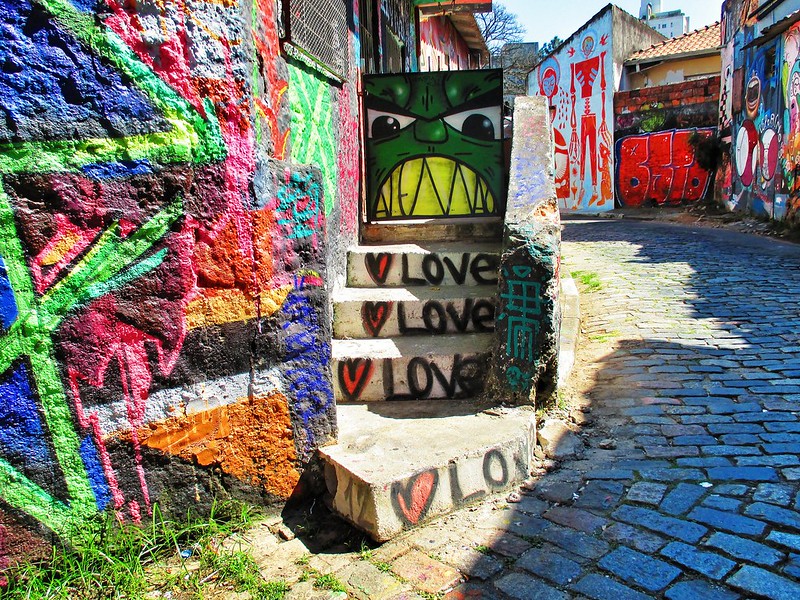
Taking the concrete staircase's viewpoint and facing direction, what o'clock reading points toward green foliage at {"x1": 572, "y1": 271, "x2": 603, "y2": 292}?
The green foliage is roughly at 7 o'clock from the concrete staircase.

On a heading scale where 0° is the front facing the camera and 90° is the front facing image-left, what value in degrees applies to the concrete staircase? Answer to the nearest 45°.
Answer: approximately 0°
